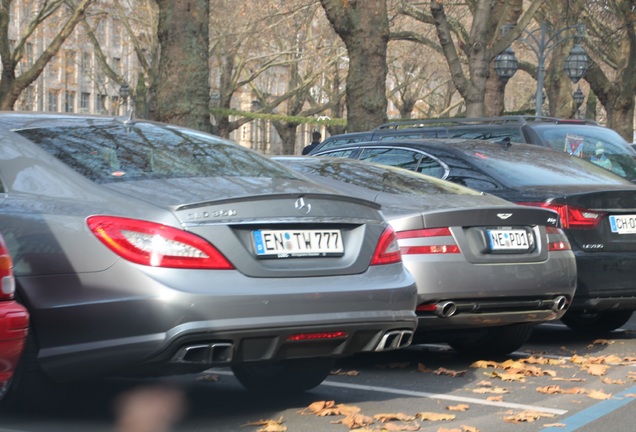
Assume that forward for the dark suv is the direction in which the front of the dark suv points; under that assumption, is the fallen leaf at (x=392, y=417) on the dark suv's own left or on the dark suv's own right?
on the dark suv's own left

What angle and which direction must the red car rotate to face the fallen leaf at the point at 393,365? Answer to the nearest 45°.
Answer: approximately 90° to its right

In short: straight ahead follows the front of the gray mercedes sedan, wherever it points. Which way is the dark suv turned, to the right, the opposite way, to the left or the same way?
the same way

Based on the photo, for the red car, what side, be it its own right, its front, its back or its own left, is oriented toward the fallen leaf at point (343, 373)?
right

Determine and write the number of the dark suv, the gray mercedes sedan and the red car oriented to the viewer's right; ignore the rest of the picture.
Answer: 0

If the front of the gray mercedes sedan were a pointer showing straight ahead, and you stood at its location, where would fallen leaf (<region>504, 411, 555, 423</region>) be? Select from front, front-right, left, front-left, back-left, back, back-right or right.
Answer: back-right

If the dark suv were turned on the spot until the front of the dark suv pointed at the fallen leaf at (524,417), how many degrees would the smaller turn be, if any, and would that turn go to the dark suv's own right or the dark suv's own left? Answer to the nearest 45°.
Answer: approximately 135° to the dark suv's own left

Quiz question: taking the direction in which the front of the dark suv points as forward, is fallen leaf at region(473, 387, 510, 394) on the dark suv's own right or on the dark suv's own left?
on the dark suv's own left

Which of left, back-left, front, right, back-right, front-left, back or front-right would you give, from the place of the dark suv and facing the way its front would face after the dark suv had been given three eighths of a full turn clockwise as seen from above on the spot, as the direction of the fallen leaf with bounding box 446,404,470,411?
right

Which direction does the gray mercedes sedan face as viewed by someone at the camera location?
facing away from the viewer and to the left of the viewer

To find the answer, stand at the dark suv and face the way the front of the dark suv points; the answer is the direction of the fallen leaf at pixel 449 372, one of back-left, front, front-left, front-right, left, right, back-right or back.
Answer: back-left

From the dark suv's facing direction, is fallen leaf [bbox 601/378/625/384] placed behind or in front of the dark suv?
behind

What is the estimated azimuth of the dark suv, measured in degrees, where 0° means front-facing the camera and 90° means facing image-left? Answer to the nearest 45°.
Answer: approximately 135°

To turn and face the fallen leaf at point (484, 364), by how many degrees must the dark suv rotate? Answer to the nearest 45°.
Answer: approximately 135° to its left

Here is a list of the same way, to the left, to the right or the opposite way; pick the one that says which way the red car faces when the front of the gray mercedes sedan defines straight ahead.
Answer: the same way

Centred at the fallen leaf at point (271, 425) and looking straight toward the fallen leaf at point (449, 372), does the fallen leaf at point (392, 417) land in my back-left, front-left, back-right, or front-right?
front-right

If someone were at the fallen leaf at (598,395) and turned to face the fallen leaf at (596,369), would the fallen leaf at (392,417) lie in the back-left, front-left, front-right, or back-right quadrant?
back-left

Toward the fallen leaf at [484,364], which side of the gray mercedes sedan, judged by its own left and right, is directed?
right
